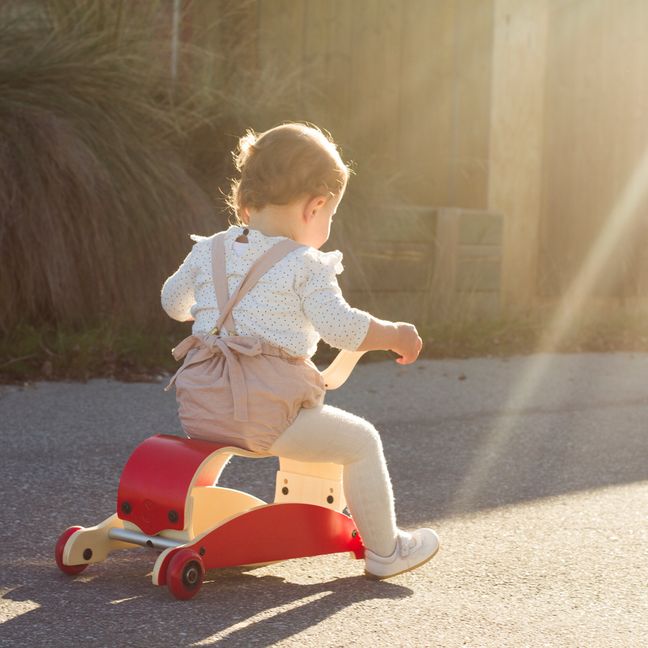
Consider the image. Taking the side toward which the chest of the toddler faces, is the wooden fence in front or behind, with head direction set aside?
in front

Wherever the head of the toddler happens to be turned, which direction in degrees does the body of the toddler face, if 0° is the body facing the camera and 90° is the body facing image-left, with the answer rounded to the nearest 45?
approximately 225°

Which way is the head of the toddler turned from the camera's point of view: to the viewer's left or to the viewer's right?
to the viewer's right
